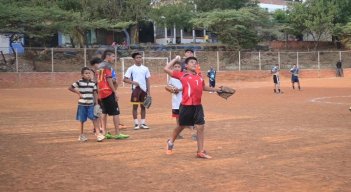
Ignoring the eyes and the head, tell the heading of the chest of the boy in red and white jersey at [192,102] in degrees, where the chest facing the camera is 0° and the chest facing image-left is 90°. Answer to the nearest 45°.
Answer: approximately 315°

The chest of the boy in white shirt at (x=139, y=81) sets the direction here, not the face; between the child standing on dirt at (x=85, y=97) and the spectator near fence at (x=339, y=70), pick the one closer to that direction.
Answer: the child standing on dirt

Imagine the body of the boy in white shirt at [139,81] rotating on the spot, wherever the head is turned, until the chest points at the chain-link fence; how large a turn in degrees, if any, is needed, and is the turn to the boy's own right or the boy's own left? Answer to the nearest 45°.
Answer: approximately 180°

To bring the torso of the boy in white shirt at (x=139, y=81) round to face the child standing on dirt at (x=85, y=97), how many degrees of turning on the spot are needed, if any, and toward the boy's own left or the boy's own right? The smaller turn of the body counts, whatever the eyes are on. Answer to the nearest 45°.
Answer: approximately 45° to the boy's own right

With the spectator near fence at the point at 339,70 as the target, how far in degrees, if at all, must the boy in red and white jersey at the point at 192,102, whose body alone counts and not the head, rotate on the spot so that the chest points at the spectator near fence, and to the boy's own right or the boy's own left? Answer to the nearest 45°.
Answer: approximately 135° to the boy's own left

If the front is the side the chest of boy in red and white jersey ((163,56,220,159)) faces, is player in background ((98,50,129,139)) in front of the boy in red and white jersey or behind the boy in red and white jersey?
behind

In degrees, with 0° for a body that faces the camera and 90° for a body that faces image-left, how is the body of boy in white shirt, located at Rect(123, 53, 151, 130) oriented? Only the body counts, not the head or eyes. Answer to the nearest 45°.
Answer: approximately 0°
